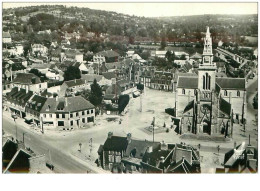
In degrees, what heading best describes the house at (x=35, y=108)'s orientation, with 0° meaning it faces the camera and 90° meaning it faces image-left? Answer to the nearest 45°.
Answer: approximately 45°

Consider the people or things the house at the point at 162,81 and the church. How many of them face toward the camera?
2

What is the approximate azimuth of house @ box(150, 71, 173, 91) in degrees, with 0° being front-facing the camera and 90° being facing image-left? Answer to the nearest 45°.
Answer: approximately 0°

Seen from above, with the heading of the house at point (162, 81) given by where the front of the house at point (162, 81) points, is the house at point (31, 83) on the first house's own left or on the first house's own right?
on the first house's own right

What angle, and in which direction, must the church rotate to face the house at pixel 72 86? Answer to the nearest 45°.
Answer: approximately 90° to its right

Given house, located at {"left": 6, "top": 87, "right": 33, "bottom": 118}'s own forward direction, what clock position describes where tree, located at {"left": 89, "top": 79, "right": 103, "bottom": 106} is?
The tree is roughly at 8 o'clock from the house.

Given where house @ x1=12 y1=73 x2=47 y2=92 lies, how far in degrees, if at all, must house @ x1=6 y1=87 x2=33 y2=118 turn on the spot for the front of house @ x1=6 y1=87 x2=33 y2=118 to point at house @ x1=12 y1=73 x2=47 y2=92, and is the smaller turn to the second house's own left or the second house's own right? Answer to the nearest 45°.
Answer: approximately 180°

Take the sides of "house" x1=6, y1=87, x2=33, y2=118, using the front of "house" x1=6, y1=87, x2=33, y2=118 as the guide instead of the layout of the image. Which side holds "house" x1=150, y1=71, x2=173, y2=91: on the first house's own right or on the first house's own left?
on the first house's own left
